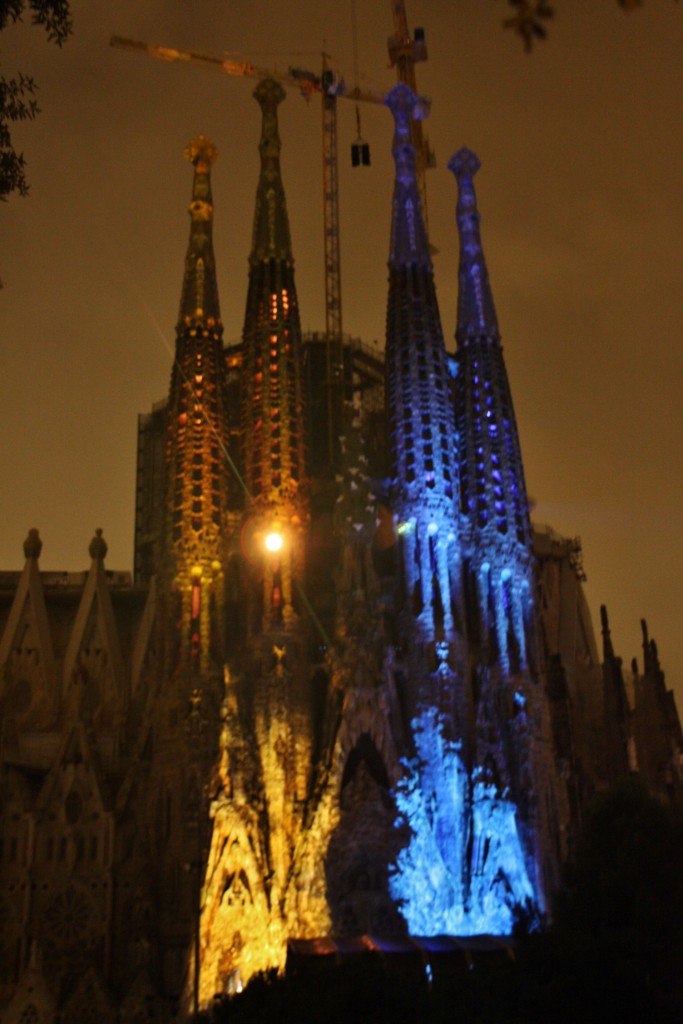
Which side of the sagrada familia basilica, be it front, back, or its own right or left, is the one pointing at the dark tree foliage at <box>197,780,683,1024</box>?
front

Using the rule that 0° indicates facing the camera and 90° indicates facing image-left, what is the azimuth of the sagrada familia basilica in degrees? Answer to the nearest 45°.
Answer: approximately 0°
